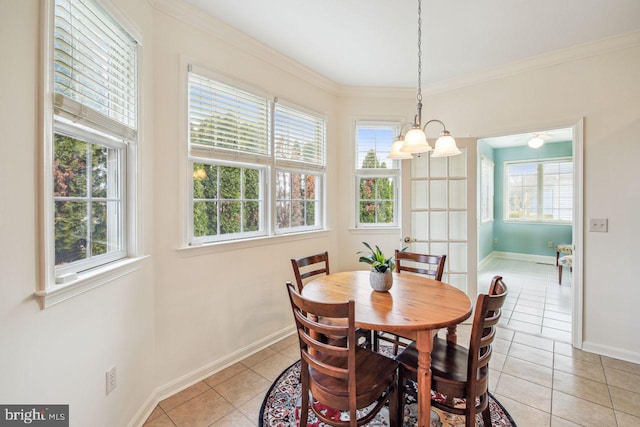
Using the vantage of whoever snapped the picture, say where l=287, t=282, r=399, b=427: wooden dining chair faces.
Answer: facing away from the viewer and to the right of the viewer

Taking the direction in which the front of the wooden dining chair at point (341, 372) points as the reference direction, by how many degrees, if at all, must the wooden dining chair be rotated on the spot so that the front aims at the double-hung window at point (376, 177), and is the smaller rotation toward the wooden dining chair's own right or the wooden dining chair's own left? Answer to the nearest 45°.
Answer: approximately 45° to the wooden dining chair's own left

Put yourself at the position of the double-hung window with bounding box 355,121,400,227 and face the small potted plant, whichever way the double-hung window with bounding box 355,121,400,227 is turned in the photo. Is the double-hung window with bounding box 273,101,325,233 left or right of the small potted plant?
right

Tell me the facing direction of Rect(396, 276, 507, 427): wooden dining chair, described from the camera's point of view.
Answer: facing away from the viewer and to the left of the viewer

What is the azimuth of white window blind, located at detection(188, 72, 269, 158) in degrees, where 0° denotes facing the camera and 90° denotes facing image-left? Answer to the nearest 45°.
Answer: approximately 315°

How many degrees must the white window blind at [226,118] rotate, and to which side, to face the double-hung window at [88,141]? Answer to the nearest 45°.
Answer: approximately 90° to its right

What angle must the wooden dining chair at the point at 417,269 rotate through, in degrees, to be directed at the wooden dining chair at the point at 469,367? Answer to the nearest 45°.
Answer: approximately 45° to its left

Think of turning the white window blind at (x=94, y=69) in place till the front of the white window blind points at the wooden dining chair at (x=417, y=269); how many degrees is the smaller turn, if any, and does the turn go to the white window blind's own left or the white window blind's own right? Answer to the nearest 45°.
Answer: approximately 45° to the white window blind's own left

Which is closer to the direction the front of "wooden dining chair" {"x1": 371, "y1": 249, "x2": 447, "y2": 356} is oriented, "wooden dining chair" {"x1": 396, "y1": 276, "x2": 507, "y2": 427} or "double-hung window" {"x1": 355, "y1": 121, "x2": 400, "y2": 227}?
the wooden dining chair

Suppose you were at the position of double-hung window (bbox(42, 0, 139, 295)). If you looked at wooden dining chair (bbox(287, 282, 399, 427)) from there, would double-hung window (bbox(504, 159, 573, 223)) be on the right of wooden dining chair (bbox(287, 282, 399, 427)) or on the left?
left

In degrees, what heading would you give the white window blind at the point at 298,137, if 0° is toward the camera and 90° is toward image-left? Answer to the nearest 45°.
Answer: approximately 315°
